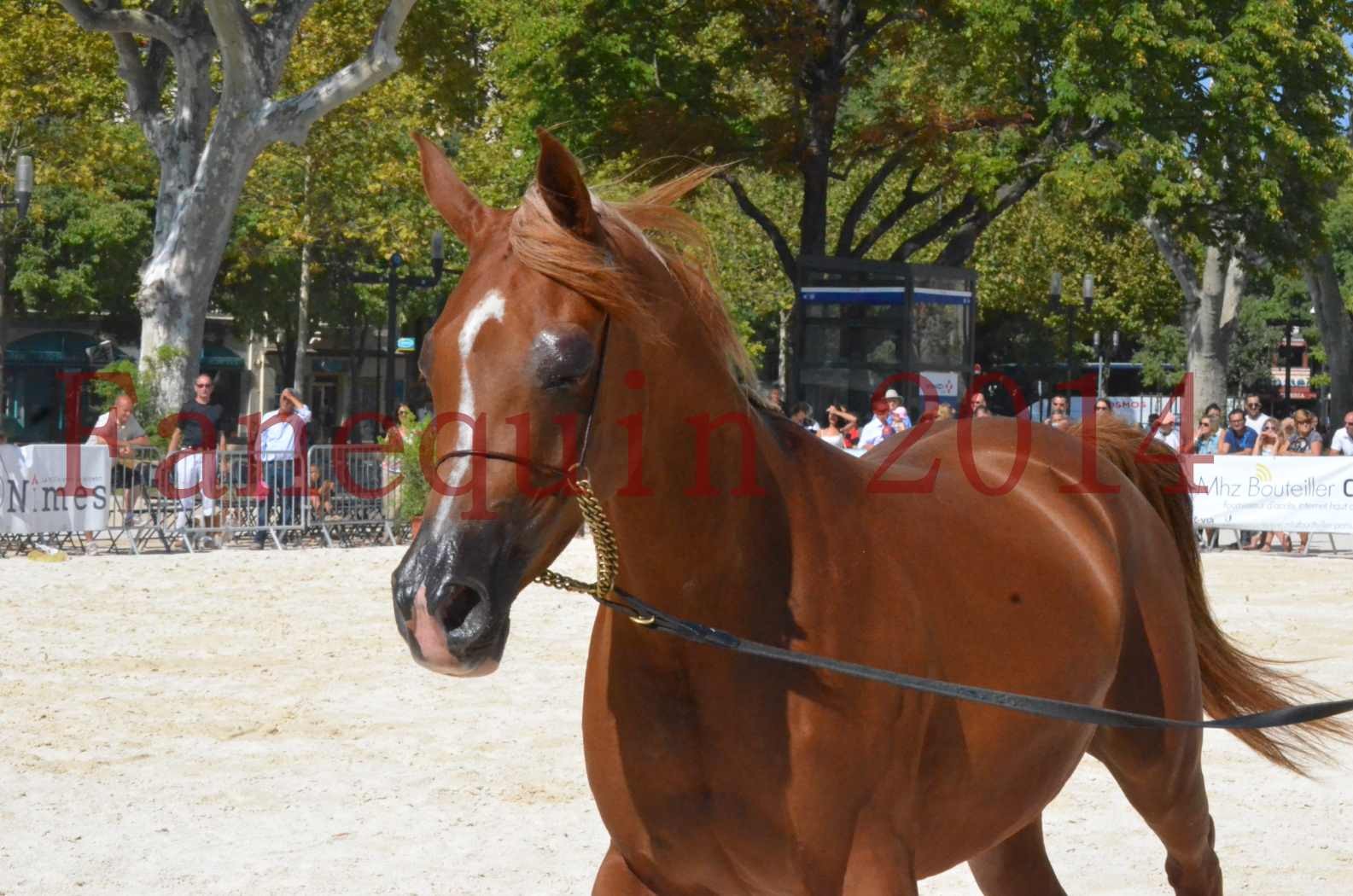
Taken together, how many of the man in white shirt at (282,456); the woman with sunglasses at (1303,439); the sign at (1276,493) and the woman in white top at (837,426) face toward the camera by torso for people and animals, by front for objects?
4

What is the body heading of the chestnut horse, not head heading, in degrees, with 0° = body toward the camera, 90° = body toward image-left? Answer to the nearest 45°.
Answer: approximately 45°

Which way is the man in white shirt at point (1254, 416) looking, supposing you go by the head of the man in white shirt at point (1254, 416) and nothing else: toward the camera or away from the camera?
toward the camera

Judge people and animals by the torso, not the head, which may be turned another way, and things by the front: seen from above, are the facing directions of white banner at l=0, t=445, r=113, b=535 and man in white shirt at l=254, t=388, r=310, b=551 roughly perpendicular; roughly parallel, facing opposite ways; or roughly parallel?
roughly parallel

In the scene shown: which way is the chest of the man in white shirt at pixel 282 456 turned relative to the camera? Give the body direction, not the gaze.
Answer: toward the camera

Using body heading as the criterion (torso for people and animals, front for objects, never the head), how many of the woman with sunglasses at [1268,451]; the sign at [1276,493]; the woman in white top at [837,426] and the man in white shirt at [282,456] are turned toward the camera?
4

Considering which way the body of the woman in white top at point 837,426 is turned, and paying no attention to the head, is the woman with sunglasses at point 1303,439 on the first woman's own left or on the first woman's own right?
on the first woman's own left

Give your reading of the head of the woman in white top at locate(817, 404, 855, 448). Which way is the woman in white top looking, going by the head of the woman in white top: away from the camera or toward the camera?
toward the camera

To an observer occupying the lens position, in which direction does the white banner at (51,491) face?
facing the viewer

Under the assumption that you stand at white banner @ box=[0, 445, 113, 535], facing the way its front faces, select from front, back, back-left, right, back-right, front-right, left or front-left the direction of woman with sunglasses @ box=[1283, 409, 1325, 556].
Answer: left

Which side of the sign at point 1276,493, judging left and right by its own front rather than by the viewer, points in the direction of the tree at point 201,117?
right

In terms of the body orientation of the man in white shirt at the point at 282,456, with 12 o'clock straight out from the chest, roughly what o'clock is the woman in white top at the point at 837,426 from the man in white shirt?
The woman in white top is roughly at 9 o'clock from the man in white shirt.

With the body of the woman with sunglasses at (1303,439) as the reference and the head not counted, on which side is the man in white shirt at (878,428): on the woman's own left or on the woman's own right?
on the woman's own right

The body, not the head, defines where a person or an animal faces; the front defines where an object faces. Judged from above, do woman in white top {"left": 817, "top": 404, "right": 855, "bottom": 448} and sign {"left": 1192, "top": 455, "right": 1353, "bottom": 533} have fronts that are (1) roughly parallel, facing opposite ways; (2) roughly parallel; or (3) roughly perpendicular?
roughly parallel

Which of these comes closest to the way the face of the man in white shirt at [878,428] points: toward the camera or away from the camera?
toward the camera

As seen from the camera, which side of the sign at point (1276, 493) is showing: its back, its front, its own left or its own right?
front
